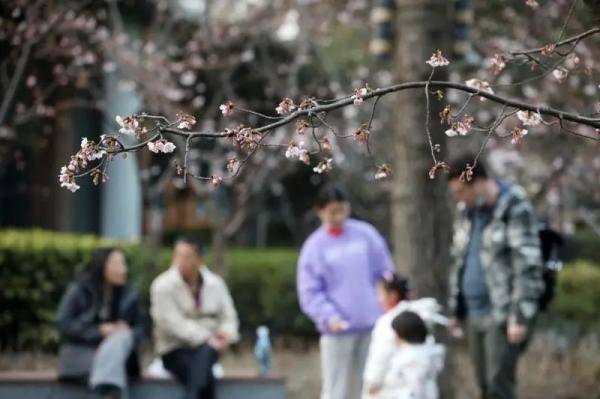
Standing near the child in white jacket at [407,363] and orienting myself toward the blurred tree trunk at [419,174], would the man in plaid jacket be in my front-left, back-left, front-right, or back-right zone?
front-right

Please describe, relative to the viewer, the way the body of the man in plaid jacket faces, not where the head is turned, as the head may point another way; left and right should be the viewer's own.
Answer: facing the viewer and to the left of the viewer

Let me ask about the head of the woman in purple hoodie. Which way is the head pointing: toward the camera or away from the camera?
toward the camera

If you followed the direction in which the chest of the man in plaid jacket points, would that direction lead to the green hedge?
no

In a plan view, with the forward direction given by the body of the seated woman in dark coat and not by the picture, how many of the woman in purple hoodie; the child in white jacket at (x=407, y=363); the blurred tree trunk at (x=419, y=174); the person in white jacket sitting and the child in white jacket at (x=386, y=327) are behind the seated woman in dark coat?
0

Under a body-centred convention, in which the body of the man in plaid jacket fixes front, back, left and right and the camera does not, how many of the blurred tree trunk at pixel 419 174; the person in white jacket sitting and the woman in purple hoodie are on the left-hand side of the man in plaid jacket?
0

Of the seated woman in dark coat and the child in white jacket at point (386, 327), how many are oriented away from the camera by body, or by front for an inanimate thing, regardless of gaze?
0

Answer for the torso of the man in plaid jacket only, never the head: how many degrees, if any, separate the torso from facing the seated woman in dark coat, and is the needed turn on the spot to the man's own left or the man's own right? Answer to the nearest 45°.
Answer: approximately 45° to the man's own right

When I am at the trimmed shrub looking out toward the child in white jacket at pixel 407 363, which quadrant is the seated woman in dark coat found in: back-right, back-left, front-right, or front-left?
front-right

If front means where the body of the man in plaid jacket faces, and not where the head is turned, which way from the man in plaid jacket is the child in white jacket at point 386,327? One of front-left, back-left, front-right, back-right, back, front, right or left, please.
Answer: front

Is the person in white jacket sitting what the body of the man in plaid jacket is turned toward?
no

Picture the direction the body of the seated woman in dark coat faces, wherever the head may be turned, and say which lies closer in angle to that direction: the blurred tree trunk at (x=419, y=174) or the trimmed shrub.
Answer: the blurred tree trunk

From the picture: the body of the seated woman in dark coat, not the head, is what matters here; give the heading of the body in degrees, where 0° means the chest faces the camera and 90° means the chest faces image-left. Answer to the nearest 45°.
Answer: approximately 315°
